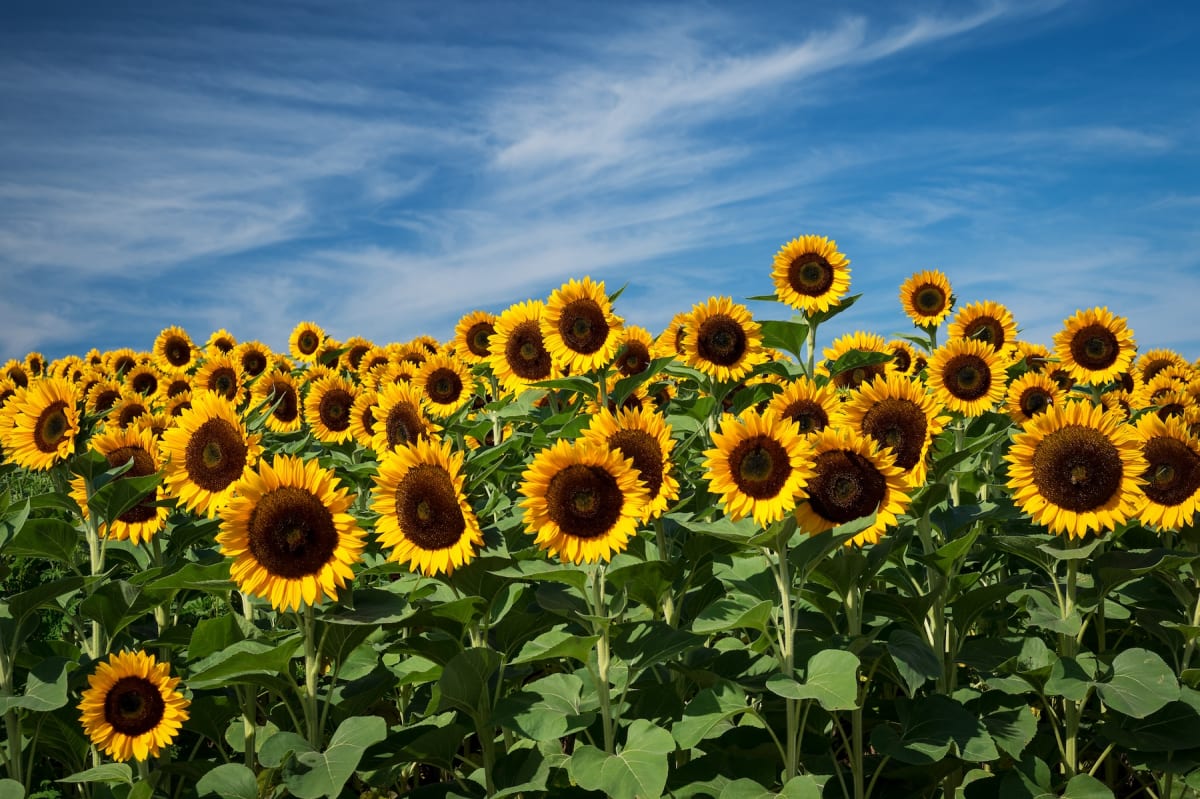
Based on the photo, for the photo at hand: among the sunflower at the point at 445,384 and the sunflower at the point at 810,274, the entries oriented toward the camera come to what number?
2

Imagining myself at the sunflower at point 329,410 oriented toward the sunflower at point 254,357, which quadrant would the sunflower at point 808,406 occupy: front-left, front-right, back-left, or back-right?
back-right

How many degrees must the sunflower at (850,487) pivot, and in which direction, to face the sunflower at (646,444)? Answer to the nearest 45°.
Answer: approximately 90° to its right

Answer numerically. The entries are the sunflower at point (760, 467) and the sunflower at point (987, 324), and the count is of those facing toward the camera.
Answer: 2

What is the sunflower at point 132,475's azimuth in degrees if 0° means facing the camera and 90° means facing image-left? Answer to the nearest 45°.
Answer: approximately 0°

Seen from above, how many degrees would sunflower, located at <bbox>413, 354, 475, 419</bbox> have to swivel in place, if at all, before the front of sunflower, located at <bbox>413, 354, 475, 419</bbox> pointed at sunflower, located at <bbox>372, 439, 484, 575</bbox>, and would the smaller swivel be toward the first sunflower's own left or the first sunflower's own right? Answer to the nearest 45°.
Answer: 0° — it already faces it

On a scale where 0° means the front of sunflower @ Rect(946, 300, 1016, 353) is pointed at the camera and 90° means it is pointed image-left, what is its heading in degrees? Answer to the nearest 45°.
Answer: approximately 0°

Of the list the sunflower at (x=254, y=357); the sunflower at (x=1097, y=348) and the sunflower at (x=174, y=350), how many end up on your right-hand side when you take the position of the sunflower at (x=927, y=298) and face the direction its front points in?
2

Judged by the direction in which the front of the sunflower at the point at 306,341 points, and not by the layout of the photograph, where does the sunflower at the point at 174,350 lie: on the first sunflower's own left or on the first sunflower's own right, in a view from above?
on the first sunflower's own right

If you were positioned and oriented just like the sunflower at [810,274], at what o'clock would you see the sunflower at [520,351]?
the sunflower at [520,351] is roughly at 2 o'clock from the sunflower at [810,274].

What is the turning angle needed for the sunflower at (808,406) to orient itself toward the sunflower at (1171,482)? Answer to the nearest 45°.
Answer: approximately 90° to its left

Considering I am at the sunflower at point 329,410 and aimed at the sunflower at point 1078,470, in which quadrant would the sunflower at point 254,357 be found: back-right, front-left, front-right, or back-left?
back-left
